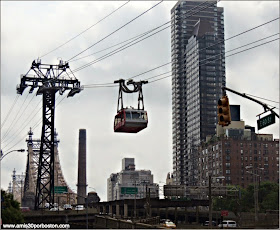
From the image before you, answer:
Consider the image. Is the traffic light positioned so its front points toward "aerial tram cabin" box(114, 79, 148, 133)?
no

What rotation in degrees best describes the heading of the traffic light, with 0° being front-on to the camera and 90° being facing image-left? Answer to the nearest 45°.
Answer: approximately 45°
